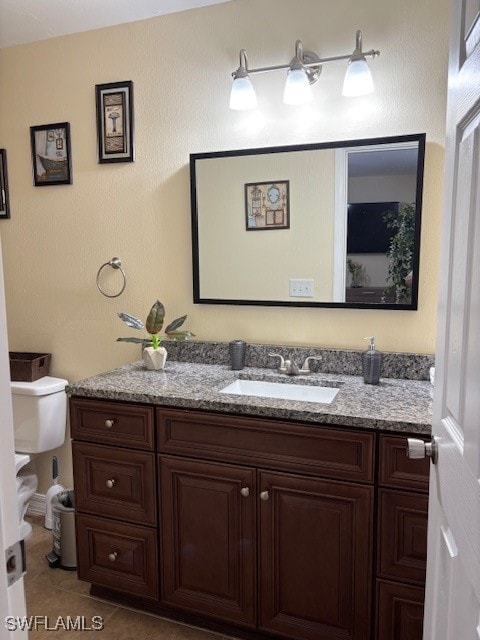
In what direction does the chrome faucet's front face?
toward the camera

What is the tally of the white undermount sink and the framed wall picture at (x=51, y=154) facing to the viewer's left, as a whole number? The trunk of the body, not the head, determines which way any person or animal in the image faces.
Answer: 0

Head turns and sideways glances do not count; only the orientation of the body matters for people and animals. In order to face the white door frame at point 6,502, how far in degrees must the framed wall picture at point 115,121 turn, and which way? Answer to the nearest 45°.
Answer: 0° — it already faces it

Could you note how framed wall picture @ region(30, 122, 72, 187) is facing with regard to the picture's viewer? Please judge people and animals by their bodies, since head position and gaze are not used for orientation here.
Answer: facing the viewer

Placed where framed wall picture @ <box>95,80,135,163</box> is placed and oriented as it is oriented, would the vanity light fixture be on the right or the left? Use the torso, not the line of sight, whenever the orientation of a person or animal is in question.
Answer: on its left

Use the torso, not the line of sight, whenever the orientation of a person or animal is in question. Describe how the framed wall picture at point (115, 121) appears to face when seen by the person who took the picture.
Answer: facing the viewer

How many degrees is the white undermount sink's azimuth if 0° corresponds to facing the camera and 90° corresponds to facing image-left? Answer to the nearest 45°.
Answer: approximately 0°

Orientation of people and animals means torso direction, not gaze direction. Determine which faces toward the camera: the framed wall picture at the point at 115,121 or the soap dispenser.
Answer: the framed wall picture

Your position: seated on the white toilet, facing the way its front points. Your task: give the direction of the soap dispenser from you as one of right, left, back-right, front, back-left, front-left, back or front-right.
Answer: left

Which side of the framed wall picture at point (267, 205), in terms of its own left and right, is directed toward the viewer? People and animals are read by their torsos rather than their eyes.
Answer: front

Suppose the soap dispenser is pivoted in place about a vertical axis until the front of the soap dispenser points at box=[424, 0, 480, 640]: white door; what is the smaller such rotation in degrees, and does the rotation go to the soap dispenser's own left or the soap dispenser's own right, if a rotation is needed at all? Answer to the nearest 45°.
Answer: approximately 90° to the soap dispenser's own left

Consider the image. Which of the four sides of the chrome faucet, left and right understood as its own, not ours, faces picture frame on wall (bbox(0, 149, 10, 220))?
right
